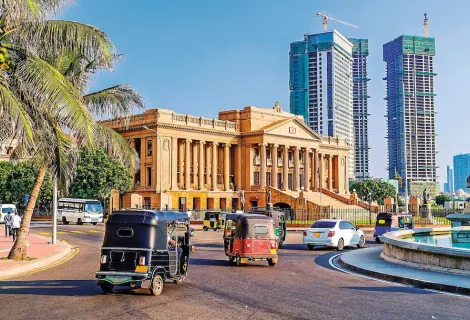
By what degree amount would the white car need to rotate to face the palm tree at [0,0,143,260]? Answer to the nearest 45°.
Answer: approximately 180°

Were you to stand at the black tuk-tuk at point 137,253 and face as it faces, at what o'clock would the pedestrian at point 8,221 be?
The pedestrian is roughly at 10 o'clock from the black tuk-tuk.

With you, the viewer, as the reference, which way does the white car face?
facing away from the viewer and to the right of the viewer

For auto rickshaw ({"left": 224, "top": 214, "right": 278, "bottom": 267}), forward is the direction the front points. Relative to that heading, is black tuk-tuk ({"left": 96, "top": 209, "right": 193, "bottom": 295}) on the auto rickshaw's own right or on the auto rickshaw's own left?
on the auto rickshaw's own left

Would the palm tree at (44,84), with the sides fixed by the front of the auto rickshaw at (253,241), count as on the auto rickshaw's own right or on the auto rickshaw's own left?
on the auto rickshaw's own left

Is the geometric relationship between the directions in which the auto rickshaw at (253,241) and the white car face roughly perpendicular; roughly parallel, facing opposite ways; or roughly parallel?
roughly perpendicular

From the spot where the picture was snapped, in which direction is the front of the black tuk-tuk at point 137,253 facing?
facing away from the viewer and to the right of the viewer
